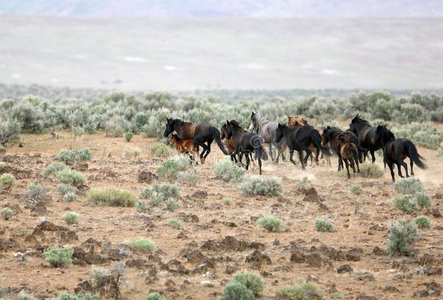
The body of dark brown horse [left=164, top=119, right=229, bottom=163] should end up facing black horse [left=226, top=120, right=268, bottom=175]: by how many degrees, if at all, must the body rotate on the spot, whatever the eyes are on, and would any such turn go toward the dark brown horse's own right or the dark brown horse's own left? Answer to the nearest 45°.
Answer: approximately 135° to the dark brown horse's own left

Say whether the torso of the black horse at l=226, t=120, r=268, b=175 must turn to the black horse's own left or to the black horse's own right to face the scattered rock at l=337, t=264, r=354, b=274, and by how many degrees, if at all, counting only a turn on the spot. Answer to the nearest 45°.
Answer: approximately 135° to the black horse's own left

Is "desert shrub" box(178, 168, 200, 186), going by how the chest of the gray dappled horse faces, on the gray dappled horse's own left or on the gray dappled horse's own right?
on the gray dappled horse's own left

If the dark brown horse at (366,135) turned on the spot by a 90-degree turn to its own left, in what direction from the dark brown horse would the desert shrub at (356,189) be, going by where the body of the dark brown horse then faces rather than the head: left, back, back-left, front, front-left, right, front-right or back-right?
front-left

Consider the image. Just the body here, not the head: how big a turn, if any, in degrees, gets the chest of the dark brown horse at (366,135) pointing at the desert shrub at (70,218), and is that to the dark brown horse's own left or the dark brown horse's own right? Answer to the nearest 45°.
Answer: approximately 90° to the dark brown horse's own left

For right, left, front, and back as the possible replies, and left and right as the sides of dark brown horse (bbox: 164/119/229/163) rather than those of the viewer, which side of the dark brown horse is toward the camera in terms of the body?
left

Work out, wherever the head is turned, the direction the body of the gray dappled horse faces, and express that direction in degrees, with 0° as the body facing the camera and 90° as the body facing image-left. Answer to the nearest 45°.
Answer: approximately 135°

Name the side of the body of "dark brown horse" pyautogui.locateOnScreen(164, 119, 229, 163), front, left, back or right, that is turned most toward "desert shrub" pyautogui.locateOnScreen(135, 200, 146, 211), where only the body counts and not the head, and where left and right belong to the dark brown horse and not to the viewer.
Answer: left

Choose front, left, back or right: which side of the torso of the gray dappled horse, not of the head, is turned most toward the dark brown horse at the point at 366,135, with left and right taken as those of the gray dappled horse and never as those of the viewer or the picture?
back

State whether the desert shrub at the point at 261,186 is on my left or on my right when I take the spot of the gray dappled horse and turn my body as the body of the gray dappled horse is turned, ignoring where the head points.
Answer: on my left
